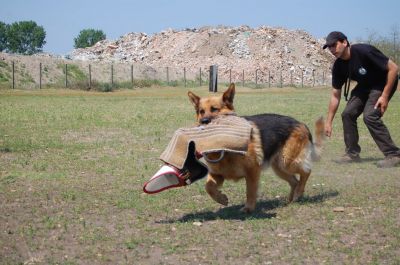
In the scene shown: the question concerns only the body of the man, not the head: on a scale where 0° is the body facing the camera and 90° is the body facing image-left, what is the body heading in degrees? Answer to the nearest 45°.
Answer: approximately 45°

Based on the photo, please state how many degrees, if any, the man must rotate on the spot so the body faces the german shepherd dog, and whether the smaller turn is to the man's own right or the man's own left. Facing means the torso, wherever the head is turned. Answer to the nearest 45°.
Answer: approximately 45° to the man's own left

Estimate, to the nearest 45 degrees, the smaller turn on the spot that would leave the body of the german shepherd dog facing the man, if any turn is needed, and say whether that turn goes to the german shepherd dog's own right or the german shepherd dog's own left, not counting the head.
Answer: approximately 180°
